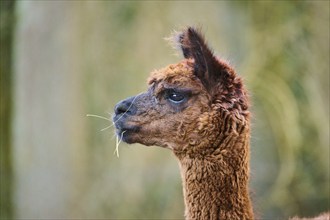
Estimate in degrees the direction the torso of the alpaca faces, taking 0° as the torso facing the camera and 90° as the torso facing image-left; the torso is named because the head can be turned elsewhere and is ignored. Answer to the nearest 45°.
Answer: approximately 90°
